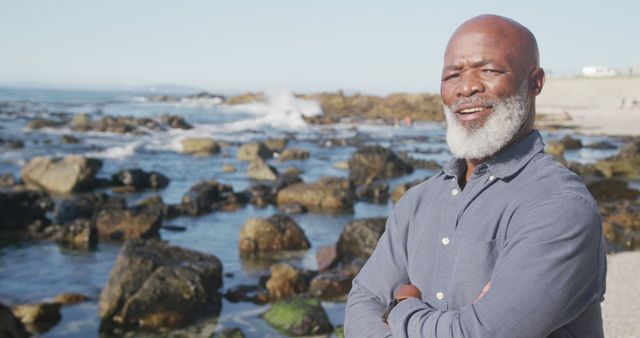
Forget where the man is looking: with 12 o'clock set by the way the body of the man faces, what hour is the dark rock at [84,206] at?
The dark rock is roughly at 3 o'clock from the man.

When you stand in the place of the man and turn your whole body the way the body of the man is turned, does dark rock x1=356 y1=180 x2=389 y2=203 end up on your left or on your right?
on your right

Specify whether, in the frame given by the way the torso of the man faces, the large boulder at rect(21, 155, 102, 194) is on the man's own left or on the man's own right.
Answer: on the man's own right

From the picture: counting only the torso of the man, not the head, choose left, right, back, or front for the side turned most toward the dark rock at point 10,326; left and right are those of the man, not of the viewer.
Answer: right

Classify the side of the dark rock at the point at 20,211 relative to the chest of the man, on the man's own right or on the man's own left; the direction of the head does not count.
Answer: on the man's own right

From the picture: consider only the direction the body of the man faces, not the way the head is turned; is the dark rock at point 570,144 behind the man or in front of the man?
behind

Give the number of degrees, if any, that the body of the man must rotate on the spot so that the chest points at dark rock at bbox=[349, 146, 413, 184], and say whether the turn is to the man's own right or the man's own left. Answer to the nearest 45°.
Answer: approximately 135° to the man's own right

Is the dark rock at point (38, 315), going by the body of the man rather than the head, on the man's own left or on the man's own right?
on the man's own right

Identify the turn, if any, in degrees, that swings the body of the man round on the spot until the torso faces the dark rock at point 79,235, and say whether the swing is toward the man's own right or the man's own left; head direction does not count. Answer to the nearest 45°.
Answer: approximately 90° to the man's own right

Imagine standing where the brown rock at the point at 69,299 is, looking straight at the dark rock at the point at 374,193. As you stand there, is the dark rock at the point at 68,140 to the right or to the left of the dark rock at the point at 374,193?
left

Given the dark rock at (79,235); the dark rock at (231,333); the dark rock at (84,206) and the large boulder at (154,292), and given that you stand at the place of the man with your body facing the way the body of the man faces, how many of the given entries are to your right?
4
